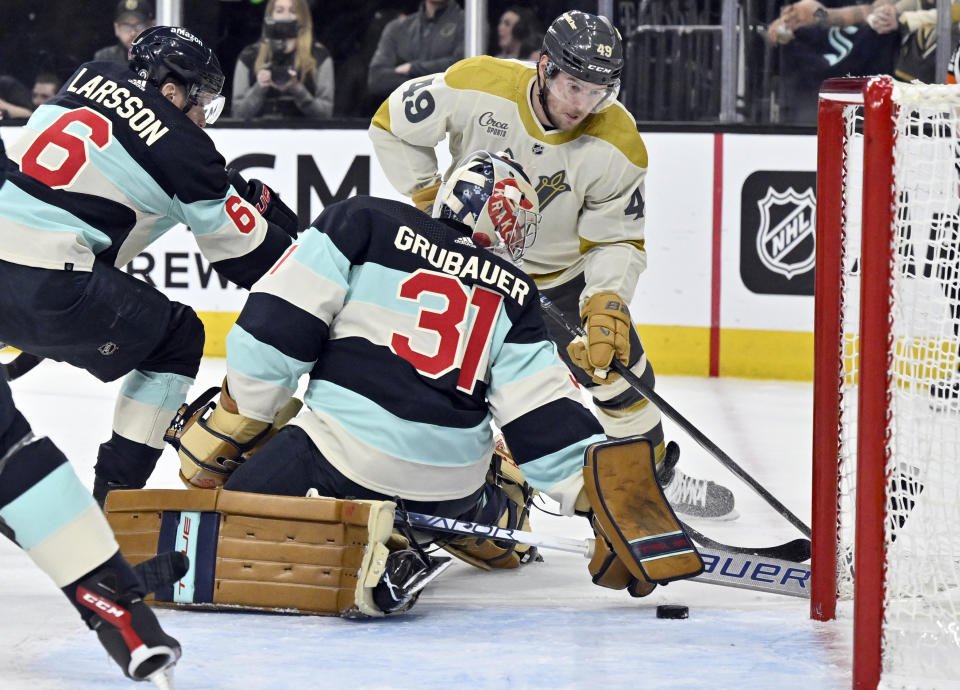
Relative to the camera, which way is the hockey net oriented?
to the viewer's left

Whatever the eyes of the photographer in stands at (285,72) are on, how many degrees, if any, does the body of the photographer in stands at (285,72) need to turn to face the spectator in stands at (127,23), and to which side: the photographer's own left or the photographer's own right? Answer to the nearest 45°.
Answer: approximately 90° to the photographer's own right

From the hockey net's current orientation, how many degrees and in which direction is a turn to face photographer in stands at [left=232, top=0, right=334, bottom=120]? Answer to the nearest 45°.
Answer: approximately 45° to its right

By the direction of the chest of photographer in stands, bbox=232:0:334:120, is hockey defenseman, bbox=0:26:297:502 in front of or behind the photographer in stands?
in front

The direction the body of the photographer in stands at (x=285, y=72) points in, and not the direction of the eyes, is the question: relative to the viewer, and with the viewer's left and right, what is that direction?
facing the viewer

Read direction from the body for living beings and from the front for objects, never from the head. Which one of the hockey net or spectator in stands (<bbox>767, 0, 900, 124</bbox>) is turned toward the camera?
the spectator in stands

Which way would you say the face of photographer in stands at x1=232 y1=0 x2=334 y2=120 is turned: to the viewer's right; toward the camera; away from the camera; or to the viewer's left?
toward the camera

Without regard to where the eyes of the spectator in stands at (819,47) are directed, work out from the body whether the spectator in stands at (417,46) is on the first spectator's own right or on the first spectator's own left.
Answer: on the first spectator's own right

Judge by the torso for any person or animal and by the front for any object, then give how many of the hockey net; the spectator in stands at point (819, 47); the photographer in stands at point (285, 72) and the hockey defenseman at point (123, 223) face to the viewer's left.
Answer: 1

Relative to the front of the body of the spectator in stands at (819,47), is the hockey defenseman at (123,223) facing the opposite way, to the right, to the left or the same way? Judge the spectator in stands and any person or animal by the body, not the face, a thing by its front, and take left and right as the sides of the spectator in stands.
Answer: the opposite way

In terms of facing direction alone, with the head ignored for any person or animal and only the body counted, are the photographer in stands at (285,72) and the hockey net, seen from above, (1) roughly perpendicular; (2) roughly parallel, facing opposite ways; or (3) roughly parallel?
roughly perpendicular

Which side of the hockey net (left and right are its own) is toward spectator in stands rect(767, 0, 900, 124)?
right

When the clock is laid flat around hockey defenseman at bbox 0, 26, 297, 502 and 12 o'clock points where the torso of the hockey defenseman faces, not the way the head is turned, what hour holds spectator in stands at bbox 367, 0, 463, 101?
The spectator in stands is roughly at 11 o'clock from the hockey defenseman.

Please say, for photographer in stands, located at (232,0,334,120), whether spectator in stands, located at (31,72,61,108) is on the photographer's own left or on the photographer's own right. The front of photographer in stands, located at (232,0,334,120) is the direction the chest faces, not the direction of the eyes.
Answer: on the photographer's own right

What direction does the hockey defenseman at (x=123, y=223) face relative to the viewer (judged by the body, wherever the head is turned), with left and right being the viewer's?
facing away from the viewer and to the right of the viewer
